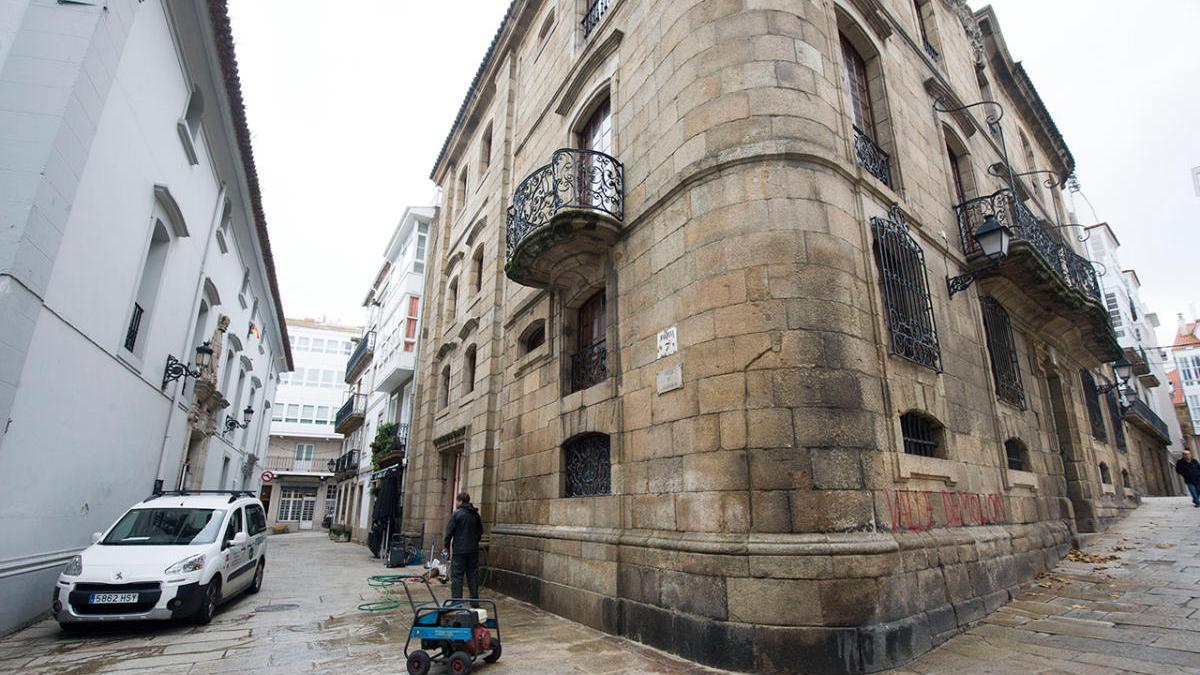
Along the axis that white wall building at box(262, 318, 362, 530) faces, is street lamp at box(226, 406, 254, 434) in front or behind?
in front

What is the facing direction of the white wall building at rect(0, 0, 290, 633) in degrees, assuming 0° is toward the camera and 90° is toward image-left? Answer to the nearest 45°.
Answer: approximately 270°

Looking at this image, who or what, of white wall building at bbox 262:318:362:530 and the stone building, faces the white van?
the white wall building

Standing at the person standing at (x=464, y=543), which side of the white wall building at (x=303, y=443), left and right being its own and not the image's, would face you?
front

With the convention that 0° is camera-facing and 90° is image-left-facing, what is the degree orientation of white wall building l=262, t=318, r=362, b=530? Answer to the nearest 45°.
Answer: approximately 0°

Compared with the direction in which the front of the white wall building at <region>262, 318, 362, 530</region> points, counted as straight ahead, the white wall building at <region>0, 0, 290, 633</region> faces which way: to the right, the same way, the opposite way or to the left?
to the left
